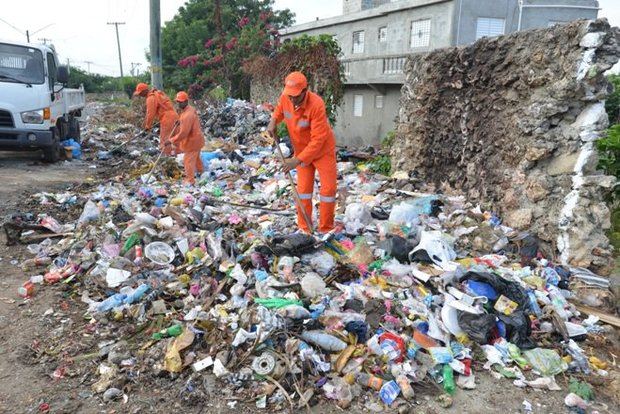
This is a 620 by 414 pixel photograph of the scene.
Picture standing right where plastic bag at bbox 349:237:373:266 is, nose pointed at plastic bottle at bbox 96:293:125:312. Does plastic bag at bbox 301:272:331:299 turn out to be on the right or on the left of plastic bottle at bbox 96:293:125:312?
left

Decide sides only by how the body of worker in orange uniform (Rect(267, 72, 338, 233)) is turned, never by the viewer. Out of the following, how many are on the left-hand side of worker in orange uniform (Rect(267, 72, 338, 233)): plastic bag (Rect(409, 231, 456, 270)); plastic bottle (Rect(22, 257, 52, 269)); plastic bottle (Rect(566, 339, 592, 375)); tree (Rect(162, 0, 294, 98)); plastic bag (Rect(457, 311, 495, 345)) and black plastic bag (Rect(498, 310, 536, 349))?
4

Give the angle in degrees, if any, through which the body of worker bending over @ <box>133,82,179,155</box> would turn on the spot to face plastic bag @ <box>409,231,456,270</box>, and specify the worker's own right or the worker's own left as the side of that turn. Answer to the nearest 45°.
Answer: approximately 90° to the worker's own left

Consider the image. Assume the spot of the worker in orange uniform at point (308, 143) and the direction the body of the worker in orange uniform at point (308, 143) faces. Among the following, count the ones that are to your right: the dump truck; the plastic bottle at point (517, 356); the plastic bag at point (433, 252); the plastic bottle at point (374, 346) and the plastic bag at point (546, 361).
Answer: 1

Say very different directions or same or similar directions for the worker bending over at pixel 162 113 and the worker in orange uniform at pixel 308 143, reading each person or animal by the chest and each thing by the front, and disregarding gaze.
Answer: same or similar directions

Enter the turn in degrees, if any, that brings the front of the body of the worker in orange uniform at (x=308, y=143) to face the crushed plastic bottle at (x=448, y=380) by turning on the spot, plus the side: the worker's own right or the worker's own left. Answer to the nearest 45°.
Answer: approximately 90° to the worker's own left

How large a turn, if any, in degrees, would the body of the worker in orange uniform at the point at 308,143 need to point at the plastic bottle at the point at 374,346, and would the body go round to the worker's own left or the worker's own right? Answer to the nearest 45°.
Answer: approximately 45° to the worker's own left

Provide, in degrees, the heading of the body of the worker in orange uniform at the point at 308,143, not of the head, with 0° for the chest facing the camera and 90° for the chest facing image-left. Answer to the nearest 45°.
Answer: approximately 45°

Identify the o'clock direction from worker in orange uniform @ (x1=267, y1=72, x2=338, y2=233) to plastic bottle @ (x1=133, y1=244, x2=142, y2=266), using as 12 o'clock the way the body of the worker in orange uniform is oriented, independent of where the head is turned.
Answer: The plastic bottle is roughly at 1 o'clock from the worker in orange uniform.

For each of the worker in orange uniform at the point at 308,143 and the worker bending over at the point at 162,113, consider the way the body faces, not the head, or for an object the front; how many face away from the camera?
0

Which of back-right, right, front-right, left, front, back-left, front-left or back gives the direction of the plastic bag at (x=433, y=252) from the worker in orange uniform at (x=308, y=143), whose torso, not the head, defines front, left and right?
left

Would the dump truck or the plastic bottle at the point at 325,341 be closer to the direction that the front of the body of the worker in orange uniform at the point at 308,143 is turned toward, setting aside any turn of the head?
the plastic bottle

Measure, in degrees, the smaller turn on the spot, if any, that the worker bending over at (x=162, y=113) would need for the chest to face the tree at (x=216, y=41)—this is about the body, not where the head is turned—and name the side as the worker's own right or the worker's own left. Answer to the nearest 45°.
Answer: approximately 90° to the worker's own right

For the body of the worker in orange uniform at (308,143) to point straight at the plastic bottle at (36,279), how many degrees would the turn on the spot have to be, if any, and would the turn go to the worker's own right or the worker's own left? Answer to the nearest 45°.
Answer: approximately 45° to the worker's own right

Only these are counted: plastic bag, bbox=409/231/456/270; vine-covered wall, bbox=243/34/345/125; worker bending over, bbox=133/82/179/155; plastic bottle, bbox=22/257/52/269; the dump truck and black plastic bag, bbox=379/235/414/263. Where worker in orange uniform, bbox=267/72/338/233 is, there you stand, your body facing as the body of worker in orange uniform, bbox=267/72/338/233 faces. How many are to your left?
2

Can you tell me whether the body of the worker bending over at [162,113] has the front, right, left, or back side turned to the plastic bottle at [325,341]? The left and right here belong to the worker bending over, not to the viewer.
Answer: left

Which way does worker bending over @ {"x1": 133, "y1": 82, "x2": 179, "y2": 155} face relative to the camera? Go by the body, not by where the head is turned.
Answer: to the viewer's left

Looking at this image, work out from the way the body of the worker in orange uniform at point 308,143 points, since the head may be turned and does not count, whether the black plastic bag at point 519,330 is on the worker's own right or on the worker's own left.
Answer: on the worker's own left
